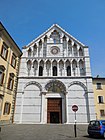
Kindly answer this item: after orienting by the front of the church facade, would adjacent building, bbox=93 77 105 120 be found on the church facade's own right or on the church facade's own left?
on the church facade's own left

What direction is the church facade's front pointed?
toward the camera

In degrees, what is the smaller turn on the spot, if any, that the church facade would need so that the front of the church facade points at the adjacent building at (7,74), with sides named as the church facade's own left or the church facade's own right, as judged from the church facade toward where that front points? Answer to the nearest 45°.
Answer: approximately 45° to the church facade's own right
